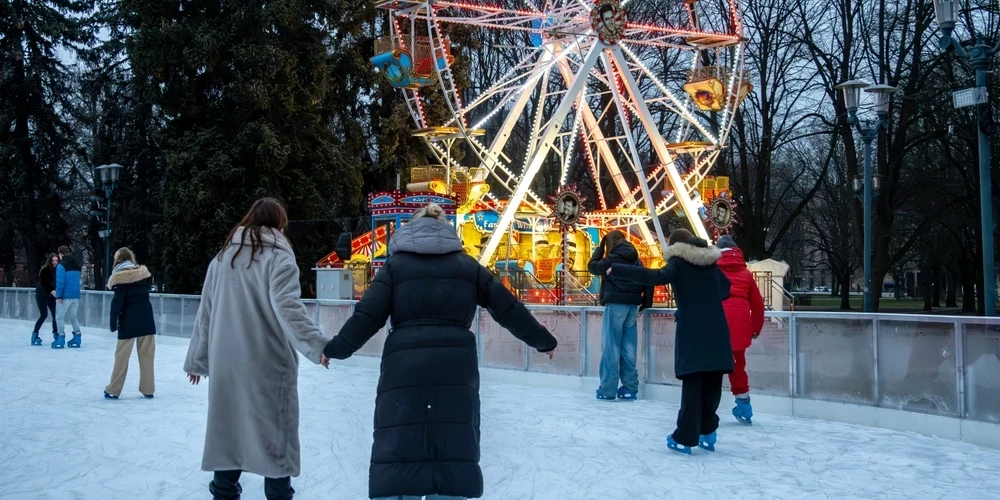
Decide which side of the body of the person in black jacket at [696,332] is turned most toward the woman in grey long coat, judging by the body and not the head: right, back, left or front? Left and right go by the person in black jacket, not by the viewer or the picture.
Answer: left

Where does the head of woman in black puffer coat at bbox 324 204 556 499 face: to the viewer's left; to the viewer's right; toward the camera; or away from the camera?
away from the camera

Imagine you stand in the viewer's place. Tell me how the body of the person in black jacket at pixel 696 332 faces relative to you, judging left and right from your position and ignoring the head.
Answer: facing away from the viewer and to the left of the viewer

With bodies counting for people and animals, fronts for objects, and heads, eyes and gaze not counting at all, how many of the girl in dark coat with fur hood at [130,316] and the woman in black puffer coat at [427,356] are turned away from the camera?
2

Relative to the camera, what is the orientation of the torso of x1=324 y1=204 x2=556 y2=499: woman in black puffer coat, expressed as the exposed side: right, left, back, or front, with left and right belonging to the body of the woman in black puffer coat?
back

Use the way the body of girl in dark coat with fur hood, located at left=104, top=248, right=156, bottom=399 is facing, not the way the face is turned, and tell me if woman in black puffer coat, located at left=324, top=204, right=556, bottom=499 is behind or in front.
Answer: behind

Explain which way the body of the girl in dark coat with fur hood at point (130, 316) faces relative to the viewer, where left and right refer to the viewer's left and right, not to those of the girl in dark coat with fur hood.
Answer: facing away from the viewer
